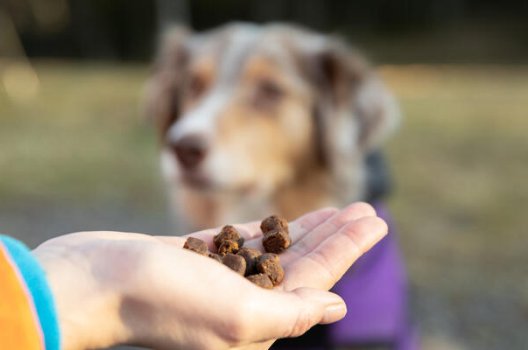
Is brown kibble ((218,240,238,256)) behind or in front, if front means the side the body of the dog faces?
in front

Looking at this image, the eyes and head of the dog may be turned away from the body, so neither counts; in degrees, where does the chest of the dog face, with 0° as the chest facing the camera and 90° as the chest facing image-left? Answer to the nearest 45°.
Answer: approximately 45°
